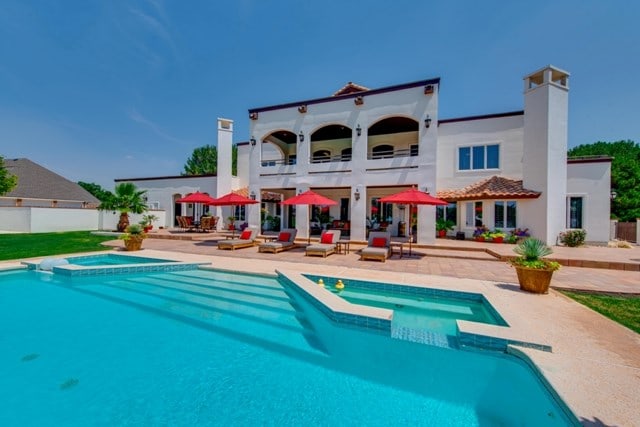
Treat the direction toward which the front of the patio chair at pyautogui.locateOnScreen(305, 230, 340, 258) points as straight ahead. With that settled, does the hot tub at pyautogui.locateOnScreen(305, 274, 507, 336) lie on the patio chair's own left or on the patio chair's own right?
on the patio chair's own left

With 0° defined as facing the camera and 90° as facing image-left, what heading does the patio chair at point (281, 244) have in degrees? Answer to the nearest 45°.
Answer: approximately 45°

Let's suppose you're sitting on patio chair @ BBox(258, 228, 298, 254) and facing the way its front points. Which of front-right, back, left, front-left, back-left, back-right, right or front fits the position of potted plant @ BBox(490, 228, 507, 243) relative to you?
back-left

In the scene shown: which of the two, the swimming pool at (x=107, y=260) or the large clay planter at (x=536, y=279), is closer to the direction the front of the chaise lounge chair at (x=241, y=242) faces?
the swimming pool

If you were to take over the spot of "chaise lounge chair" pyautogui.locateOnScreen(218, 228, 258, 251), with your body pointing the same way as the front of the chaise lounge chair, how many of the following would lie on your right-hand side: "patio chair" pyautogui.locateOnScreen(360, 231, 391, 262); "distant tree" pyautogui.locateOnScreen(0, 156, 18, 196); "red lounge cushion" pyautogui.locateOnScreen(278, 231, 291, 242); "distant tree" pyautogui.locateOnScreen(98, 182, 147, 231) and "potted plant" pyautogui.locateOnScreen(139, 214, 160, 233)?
3

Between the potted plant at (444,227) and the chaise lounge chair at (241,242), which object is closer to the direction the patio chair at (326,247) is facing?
the chaise lounge chair

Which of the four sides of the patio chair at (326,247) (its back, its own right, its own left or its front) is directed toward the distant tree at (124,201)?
right
